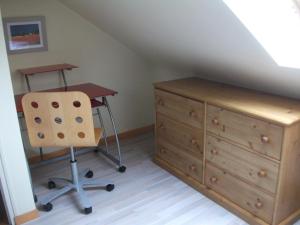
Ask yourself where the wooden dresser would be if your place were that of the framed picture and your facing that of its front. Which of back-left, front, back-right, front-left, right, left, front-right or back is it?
front-left

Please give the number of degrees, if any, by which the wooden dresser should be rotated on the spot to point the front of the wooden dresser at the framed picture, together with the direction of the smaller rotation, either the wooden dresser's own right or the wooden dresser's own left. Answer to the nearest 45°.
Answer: approximately 45° to the wooden dresser's own right

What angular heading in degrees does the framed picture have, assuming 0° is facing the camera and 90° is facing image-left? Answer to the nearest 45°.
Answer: approximately 0°

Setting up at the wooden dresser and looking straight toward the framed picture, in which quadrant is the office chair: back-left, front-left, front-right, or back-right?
front-left

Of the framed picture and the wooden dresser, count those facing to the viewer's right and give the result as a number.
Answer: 0

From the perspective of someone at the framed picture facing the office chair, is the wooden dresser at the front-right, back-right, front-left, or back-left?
front-left

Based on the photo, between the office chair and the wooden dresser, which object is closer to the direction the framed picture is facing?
the office chair

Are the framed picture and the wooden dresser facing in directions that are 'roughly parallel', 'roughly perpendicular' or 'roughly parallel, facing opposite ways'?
roughly perpendicular

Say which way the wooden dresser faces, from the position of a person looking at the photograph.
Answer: facing the viewer and to the left of the viewer

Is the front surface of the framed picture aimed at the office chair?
yes

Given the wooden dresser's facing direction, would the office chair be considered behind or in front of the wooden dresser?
in front
